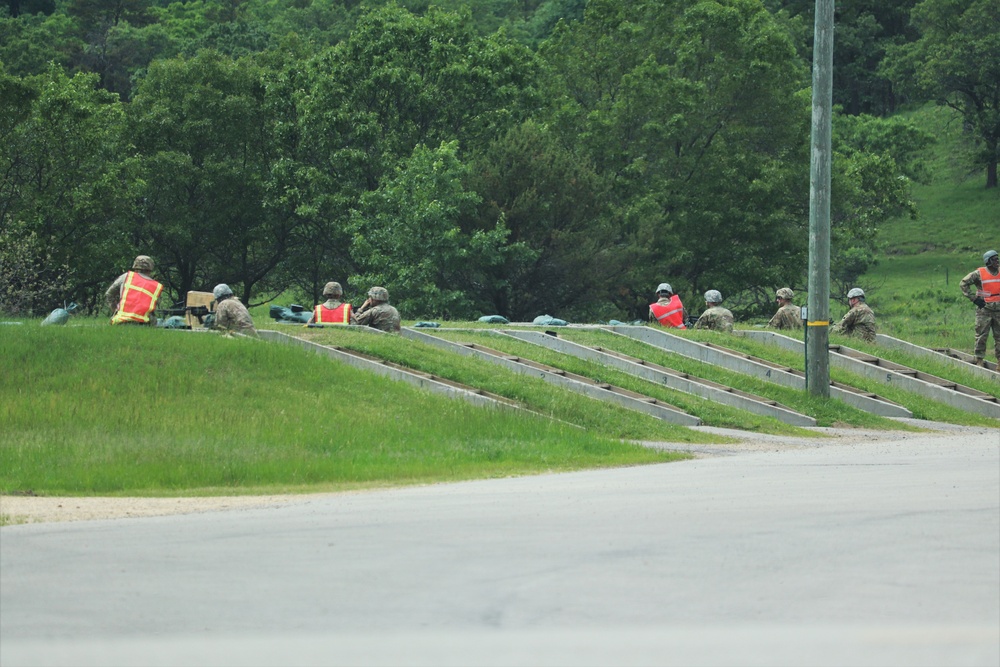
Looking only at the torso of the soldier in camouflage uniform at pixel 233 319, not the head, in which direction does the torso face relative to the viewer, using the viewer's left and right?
facing away from the viewer and to the left of the viewer

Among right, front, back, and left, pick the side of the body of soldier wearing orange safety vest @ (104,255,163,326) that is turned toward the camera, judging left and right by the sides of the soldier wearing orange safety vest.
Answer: back

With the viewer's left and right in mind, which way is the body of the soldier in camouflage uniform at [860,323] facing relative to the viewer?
facing away from the viewer and to the left of the viewer

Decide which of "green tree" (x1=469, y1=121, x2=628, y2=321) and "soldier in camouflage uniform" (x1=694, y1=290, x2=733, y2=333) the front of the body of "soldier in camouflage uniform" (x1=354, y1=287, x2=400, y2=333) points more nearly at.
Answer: the green tree

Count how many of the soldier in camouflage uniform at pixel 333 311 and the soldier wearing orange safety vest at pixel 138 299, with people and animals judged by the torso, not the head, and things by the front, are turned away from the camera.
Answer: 2

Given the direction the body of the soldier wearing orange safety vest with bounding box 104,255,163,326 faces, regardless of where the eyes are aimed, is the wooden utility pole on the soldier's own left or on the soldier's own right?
on the soldier's own right

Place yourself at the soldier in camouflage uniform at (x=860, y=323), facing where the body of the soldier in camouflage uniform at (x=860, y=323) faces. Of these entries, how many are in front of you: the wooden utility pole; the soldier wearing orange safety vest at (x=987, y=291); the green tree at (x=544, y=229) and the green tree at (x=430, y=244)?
2

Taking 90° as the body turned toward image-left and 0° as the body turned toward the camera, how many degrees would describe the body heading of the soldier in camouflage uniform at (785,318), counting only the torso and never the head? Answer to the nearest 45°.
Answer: approximately 135°

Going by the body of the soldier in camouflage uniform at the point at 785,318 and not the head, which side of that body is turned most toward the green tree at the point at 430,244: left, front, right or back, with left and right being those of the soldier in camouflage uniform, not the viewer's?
front

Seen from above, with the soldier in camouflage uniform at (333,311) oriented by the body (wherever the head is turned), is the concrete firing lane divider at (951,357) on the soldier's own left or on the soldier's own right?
on the soldier's own right

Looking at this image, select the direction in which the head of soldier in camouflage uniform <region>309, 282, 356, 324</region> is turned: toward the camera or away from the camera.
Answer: away from the camera

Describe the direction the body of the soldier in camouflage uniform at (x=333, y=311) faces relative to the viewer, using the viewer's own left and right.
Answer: facing away from the viewer

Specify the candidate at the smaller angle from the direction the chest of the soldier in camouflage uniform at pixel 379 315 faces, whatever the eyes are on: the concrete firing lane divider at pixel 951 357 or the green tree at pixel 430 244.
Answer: the green tree
